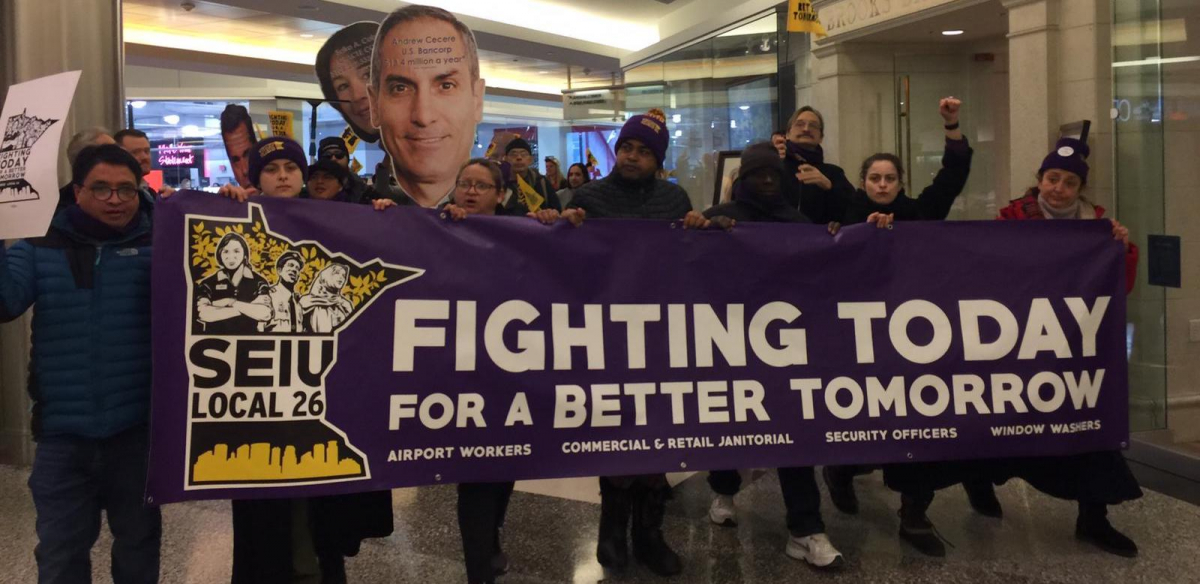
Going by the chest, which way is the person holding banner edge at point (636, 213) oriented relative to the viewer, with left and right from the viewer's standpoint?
facing the viewer

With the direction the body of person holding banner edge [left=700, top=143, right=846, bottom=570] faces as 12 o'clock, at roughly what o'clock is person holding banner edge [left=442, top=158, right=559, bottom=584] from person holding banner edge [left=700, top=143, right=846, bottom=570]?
person holding banner edge [left=442, top=158, right=559, bottom=584] is roughly at 2 o'clock from person holding banner edge [left=700, top=143, right=846, bottom=570].

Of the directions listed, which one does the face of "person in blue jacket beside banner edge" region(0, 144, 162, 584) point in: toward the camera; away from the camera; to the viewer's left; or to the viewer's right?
toward the camera

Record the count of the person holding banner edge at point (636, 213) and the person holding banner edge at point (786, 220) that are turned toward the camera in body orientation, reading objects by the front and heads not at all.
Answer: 2

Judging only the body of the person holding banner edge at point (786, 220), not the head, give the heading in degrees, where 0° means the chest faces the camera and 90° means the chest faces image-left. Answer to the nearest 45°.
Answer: approximately 0°

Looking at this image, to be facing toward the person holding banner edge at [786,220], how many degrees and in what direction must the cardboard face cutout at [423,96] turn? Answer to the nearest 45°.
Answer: approximately 45° to its left

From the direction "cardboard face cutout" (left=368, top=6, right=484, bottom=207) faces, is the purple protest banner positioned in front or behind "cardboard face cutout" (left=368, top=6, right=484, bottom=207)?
in front

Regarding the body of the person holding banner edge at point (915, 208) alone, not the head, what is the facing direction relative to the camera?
toward the camera

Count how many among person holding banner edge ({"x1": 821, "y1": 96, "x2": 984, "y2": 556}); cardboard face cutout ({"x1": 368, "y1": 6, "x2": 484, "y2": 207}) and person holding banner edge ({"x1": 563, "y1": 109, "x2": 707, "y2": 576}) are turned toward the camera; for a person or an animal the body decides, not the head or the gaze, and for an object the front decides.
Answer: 3

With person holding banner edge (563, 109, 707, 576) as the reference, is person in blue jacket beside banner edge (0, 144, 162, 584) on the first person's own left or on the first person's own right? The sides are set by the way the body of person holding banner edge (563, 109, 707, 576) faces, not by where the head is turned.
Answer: on the first person's own right

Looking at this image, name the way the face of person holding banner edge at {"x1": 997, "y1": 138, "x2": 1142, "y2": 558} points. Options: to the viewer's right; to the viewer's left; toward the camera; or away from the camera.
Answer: toward the camera

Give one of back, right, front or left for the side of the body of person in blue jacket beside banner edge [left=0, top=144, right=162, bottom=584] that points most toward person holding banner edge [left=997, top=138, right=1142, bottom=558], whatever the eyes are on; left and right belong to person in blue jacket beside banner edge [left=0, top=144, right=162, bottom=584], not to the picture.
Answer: left

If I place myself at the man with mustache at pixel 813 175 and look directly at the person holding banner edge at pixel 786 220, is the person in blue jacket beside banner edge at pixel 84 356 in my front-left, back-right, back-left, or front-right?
front-right

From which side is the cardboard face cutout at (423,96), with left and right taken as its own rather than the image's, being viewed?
front

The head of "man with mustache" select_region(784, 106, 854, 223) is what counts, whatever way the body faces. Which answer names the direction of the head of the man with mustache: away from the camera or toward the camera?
toward the camera
